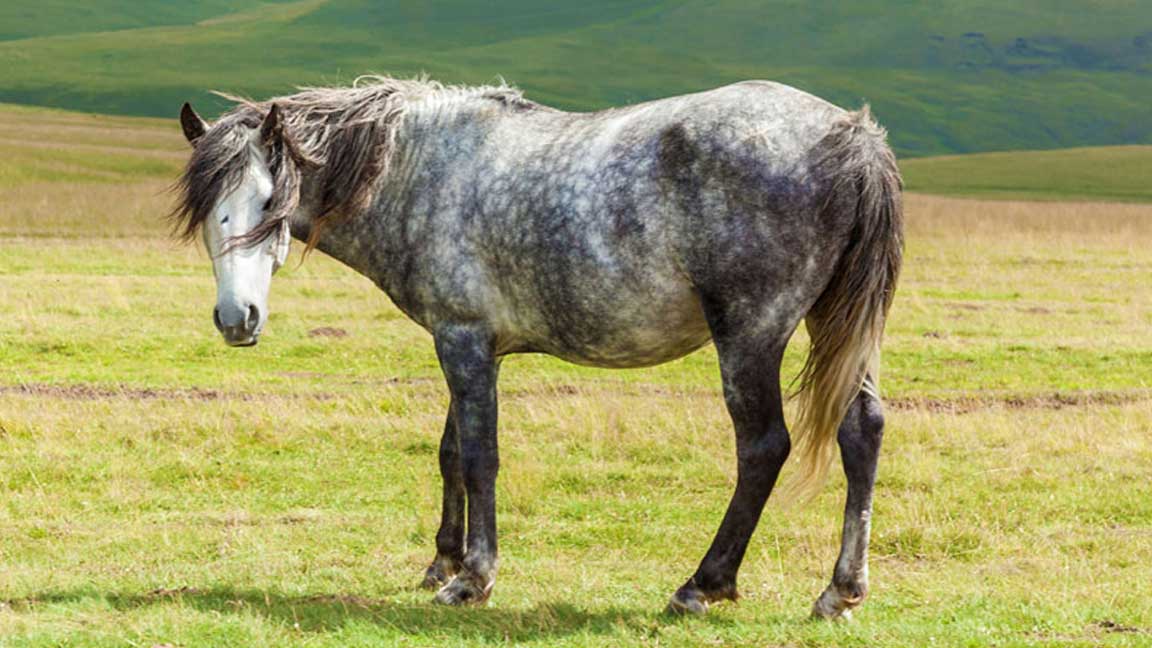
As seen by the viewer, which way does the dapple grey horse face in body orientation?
to the viewer's left
